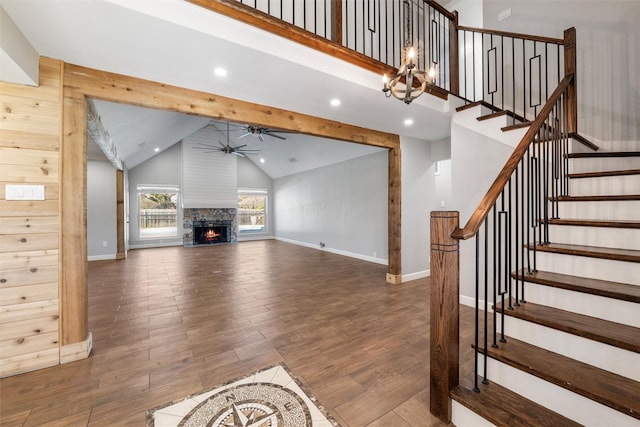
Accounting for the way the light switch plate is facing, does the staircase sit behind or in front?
in front

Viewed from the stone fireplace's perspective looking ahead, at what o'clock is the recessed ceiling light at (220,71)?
The recessed ceiling light is roughly at 12 o'clock from the stone fireplace.

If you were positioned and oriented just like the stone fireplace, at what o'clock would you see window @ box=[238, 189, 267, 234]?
The window is roughly at 8 o'clock from the stone fireplace.

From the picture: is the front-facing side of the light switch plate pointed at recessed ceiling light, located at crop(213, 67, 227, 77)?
no

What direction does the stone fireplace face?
toward the camera

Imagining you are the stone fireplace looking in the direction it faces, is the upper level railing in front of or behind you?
in front

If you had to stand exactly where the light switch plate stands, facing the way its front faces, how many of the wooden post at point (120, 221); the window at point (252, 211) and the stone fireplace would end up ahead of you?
0

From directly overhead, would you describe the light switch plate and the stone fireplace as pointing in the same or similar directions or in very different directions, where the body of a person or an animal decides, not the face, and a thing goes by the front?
same or similar directions

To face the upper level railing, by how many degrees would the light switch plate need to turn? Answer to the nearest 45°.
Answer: approximately 45° to its left

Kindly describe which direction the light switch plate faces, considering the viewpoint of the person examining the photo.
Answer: facing the viewer

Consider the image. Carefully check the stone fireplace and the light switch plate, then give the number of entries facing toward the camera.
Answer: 2

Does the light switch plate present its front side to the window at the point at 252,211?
no

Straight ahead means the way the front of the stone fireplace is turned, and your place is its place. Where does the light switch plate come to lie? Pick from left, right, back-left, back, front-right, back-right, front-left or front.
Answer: front

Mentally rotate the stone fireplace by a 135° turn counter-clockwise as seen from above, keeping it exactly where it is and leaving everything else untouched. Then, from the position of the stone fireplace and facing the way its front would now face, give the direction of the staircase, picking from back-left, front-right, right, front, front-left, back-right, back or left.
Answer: back-right
